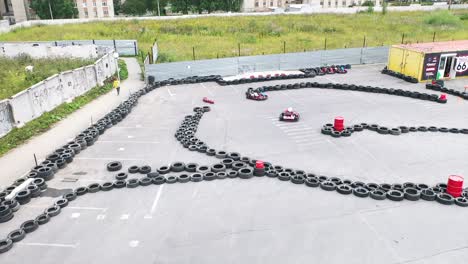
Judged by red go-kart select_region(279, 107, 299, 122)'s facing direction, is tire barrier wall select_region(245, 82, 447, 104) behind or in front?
behind

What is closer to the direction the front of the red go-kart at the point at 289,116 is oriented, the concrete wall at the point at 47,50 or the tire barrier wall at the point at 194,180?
the tire barrier wall

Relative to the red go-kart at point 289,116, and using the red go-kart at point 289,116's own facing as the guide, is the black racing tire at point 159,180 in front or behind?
in front

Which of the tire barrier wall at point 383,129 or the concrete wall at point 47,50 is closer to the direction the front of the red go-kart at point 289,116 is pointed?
the tire barrier wall

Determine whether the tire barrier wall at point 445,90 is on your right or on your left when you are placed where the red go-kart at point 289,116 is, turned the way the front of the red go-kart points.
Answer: on your left

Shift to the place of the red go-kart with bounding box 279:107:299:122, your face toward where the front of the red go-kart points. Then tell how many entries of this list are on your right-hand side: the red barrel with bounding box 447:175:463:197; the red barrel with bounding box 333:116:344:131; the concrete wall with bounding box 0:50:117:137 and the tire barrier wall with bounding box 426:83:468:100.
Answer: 1

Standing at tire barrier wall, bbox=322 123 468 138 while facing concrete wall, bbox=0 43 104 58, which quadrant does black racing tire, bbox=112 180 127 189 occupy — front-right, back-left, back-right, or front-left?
front-left

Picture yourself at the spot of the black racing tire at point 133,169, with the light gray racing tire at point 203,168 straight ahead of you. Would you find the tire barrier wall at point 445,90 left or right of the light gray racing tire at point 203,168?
left

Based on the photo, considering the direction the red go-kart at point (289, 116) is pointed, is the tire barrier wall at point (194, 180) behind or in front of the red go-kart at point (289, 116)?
in front
